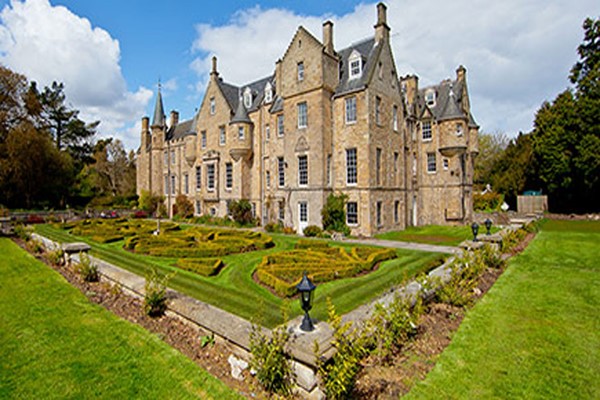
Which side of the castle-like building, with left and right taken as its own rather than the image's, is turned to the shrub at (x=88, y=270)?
front

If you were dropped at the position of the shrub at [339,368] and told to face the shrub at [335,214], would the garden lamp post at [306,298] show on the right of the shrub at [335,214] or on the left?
left

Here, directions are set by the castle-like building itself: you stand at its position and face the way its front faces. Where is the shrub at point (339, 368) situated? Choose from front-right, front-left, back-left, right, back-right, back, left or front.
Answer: front-left

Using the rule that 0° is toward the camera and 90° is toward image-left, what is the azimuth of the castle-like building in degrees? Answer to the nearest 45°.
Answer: approximately 45°

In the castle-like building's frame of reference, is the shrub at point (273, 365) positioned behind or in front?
in front

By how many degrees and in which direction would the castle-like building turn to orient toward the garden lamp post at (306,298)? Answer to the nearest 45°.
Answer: approximately 45° to its left

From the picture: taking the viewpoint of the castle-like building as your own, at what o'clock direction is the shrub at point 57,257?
The shrub is roughly at 12 o'clock from the castle-like building.

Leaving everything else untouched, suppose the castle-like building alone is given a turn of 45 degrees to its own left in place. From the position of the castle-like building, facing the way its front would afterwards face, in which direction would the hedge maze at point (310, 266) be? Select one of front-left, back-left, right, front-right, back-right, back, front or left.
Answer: front

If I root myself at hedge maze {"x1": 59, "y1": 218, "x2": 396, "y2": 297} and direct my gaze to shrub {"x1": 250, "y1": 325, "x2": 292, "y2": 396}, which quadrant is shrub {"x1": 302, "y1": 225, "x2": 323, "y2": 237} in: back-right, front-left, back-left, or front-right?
back-left
